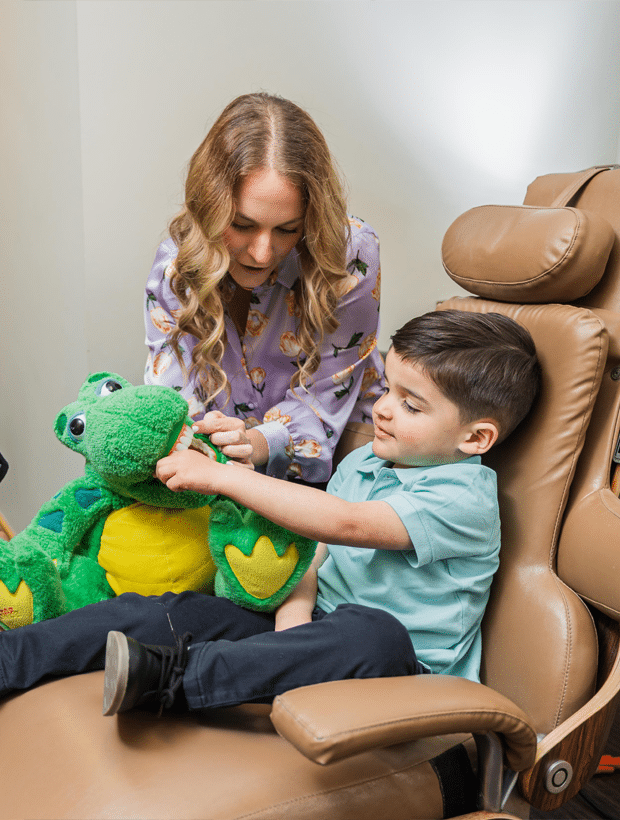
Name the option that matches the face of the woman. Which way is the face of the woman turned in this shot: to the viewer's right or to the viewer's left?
to the viewer's left

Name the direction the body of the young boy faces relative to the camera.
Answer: to the viewer's left

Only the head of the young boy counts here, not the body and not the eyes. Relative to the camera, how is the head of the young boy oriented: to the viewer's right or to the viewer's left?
to the viewer's left
